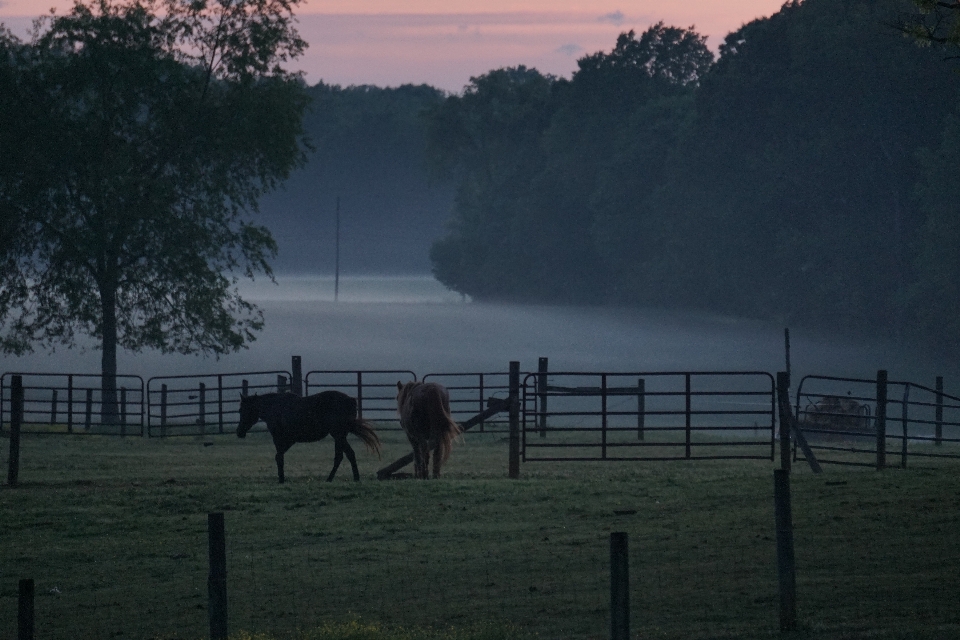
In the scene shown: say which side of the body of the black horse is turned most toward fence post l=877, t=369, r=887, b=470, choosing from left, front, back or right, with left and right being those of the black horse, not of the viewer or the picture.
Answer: back

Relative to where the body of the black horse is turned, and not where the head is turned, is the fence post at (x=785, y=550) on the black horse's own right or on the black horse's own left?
on the black horse's own left

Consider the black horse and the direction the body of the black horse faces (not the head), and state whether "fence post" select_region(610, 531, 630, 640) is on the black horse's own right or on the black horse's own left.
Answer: on the black horse's own left

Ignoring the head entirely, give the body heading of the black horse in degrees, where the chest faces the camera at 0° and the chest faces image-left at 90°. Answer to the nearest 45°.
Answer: approximately 90°

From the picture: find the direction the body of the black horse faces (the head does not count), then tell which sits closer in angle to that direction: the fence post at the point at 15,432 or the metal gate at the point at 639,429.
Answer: the fence post

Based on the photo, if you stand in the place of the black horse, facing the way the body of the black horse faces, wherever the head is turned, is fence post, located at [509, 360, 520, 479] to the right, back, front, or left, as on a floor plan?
back

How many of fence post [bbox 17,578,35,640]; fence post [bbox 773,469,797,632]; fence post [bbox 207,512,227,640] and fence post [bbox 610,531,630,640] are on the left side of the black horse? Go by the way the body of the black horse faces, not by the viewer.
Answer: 4

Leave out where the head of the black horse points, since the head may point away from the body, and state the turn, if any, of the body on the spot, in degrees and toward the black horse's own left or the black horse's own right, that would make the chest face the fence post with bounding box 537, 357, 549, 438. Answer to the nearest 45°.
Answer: approximately 135° to the black horse's own right

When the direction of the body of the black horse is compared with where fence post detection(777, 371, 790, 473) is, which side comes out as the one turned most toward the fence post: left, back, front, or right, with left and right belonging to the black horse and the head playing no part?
back

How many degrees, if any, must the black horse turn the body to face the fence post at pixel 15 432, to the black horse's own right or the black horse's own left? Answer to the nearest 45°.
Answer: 0° — it already faces it

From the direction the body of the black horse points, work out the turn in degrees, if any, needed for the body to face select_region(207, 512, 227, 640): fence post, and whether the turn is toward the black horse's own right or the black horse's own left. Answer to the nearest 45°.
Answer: approximately 90° to the black horse's own left

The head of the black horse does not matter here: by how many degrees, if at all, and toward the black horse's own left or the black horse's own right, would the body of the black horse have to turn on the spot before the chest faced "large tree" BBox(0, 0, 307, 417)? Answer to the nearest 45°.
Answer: approximately 90° to the black horse's own right

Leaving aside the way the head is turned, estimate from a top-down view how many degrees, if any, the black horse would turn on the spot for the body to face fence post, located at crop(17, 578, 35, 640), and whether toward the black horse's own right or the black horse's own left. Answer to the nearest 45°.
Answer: approximately 90° to the black horse's own left
